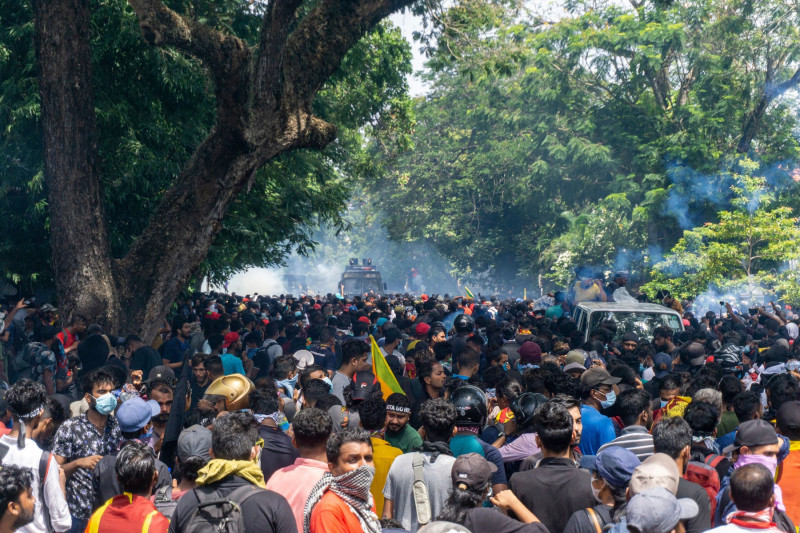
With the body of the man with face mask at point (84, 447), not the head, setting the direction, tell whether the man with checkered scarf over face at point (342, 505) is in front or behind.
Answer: in front

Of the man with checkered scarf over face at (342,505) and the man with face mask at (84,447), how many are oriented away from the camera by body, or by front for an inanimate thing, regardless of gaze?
0

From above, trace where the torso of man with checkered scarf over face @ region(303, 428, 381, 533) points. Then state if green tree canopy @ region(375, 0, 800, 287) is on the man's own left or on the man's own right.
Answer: on the man's own left

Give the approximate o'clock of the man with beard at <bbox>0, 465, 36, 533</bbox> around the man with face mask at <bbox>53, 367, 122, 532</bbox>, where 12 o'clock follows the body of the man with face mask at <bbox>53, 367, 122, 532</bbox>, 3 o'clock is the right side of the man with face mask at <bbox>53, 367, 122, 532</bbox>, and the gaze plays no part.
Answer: the man with beard at <bbox>0, 465, 36, 533</bbox> is roughly at 2 o'clock from the man with face mask at <bbox>53, 367, 122, 532</bbox>.

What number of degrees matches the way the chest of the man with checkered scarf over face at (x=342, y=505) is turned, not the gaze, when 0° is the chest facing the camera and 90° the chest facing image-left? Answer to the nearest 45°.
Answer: approximately 315°

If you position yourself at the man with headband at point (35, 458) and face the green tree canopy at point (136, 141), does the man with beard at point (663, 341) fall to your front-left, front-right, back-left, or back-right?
front-right

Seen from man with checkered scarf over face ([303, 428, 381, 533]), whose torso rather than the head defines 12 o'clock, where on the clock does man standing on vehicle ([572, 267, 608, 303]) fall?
The man standing on vehicle is roughly at 8 o'clock from the man with checkered scarf over face.

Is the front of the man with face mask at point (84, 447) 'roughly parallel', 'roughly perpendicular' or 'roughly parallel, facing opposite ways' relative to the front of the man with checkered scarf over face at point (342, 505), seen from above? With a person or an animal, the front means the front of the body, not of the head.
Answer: roughly parallel

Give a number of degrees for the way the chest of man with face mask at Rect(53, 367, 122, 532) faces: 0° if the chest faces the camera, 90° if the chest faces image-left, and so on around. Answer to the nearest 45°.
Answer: approximately 315°

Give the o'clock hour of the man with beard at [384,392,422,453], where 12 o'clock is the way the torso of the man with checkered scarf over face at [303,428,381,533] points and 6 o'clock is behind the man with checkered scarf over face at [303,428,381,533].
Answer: the man with beard at [384,392,422,453] is roughly at 8 o'clock from the man with checkered scarf over face at [303,428,381,533].
